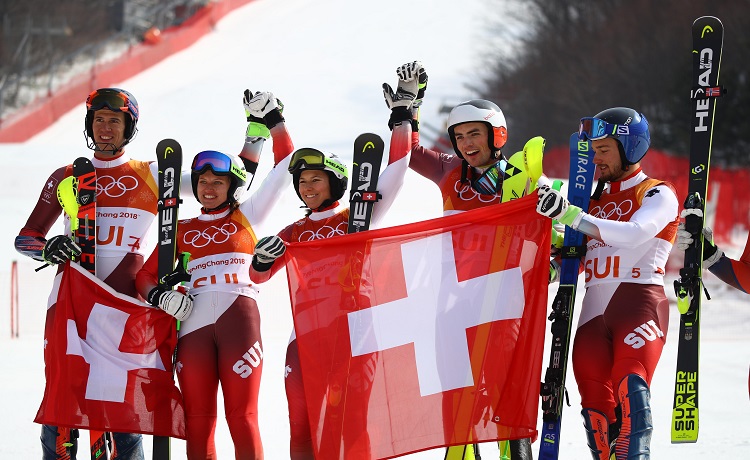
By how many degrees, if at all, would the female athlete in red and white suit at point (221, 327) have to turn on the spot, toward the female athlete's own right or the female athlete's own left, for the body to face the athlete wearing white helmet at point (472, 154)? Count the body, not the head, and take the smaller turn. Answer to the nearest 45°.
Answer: approximately 90° to the female athlete's own left

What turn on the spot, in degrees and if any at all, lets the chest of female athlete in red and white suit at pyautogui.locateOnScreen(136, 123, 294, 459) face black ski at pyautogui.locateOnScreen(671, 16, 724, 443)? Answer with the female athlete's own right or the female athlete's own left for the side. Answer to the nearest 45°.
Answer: approximately 90° to the female athlete's own left

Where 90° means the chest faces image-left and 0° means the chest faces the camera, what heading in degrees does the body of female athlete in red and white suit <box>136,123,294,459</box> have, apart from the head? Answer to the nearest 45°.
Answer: approximately 0°
